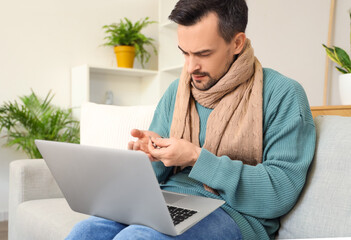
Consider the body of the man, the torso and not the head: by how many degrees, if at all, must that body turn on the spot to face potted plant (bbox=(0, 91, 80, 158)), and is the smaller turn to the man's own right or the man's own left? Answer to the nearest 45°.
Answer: approximately 90° to the man's own right

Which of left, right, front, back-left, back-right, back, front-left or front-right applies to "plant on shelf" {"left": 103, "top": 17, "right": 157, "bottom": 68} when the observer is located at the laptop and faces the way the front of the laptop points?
front-left

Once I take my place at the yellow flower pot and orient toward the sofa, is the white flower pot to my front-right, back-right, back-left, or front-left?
front-left

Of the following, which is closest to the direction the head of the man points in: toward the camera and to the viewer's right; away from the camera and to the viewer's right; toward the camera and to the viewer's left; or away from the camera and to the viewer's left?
toward the camera and to the viewer's left

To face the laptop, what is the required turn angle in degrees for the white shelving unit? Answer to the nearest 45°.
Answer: approximately 45° to its right

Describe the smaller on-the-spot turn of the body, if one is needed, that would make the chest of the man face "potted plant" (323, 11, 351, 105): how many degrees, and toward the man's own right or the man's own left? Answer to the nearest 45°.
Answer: approximately 180°

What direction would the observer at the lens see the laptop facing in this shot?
facing away from the viewer and to the right of the viewer

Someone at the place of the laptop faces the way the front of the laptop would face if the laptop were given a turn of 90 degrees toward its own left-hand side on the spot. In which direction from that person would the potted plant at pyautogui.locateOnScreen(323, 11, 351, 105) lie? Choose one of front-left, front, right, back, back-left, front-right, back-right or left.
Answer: right

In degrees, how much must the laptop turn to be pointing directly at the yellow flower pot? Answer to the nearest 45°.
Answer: approximately 45° to its left

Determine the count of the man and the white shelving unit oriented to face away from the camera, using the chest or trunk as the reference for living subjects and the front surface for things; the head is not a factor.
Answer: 0

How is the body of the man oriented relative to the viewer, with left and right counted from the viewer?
facing the viewer and to the left of the viewer

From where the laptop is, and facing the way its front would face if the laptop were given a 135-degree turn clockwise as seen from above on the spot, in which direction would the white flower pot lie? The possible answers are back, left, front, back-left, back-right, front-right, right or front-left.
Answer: back-left

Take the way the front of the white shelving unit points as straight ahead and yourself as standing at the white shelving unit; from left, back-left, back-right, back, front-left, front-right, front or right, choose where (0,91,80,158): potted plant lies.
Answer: right
